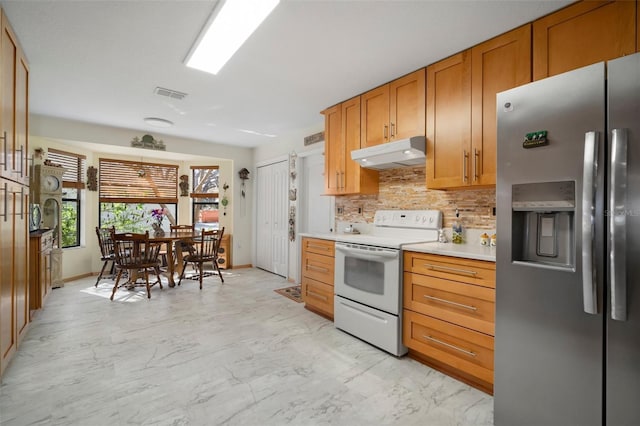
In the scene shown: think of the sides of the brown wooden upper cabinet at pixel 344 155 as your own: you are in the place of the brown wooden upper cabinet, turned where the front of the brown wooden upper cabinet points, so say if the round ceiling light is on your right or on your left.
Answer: on your right

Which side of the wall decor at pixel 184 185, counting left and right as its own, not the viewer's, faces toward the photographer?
front

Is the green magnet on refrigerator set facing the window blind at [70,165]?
no

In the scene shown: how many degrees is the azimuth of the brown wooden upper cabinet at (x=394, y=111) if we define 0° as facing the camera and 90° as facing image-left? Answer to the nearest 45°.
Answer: approximately 45°

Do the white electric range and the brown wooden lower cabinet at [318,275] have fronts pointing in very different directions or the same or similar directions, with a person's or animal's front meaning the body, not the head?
same or similar directions

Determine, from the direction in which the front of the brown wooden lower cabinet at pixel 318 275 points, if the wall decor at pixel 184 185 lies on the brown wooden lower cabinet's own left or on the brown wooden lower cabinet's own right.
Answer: on the brown wooden lower cabinet's own right

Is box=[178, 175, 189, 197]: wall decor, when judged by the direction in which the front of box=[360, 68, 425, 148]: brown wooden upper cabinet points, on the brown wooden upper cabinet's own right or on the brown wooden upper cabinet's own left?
on the brown wooden upper cabinet's own right

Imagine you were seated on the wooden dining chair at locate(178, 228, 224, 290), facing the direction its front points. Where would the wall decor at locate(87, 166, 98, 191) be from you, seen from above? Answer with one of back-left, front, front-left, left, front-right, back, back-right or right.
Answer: front

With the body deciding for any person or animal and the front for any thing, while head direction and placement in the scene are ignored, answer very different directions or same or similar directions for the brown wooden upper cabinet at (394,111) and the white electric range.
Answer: same or similar directions

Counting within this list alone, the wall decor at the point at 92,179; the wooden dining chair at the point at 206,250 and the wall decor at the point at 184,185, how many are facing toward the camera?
2

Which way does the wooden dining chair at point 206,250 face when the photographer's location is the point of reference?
facing away from the viewer and to the left of the viewer

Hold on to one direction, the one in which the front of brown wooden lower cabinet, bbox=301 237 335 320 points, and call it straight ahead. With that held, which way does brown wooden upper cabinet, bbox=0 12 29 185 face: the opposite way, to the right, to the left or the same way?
the opposite way

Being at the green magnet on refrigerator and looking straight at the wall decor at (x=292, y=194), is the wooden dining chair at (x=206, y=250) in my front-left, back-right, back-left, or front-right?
front-left

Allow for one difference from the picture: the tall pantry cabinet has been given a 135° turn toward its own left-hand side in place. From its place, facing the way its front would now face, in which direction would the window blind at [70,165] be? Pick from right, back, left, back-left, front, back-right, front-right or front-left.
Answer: front-right

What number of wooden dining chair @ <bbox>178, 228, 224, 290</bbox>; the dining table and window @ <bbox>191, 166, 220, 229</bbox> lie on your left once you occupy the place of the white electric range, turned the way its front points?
0

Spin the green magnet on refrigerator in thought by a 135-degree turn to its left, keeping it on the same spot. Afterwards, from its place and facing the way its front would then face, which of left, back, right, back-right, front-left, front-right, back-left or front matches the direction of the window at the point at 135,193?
back-left
